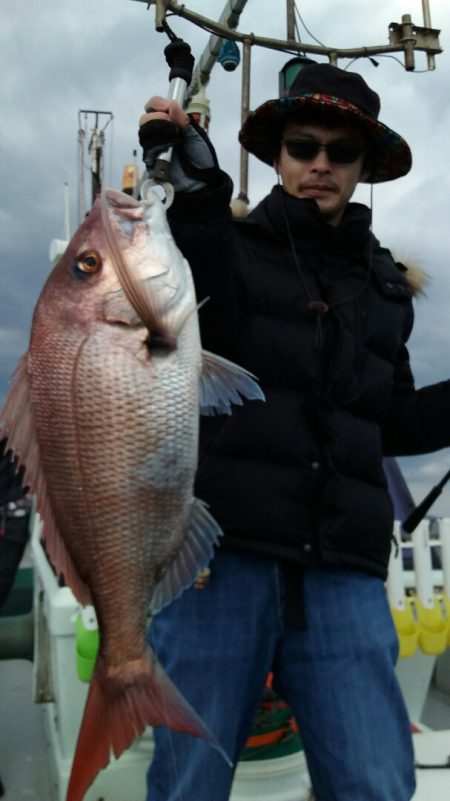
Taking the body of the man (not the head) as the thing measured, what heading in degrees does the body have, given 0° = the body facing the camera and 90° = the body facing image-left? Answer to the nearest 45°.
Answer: approximately 0°

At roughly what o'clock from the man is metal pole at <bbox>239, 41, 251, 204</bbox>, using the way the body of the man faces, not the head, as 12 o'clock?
The metal pole is roughly at 6 o'clock from the man.

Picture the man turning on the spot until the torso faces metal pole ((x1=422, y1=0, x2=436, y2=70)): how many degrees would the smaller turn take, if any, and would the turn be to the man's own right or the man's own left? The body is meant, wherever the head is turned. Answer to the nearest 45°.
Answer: approximately 180°

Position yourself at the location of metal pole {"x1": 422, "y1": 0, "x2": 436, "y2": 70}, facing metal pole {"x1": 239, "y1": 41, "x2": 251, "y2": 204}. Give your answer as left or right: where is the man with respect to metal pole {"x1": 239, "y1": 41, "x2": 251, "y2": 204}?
left

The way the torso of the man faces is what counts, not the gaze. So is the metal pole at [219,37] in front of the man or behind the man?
behind

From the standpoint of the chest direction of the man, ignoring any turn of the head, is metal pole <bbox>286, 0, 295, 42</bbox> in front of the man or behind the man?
behind

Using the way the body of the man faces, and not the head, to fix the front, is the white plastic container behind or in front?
behind
